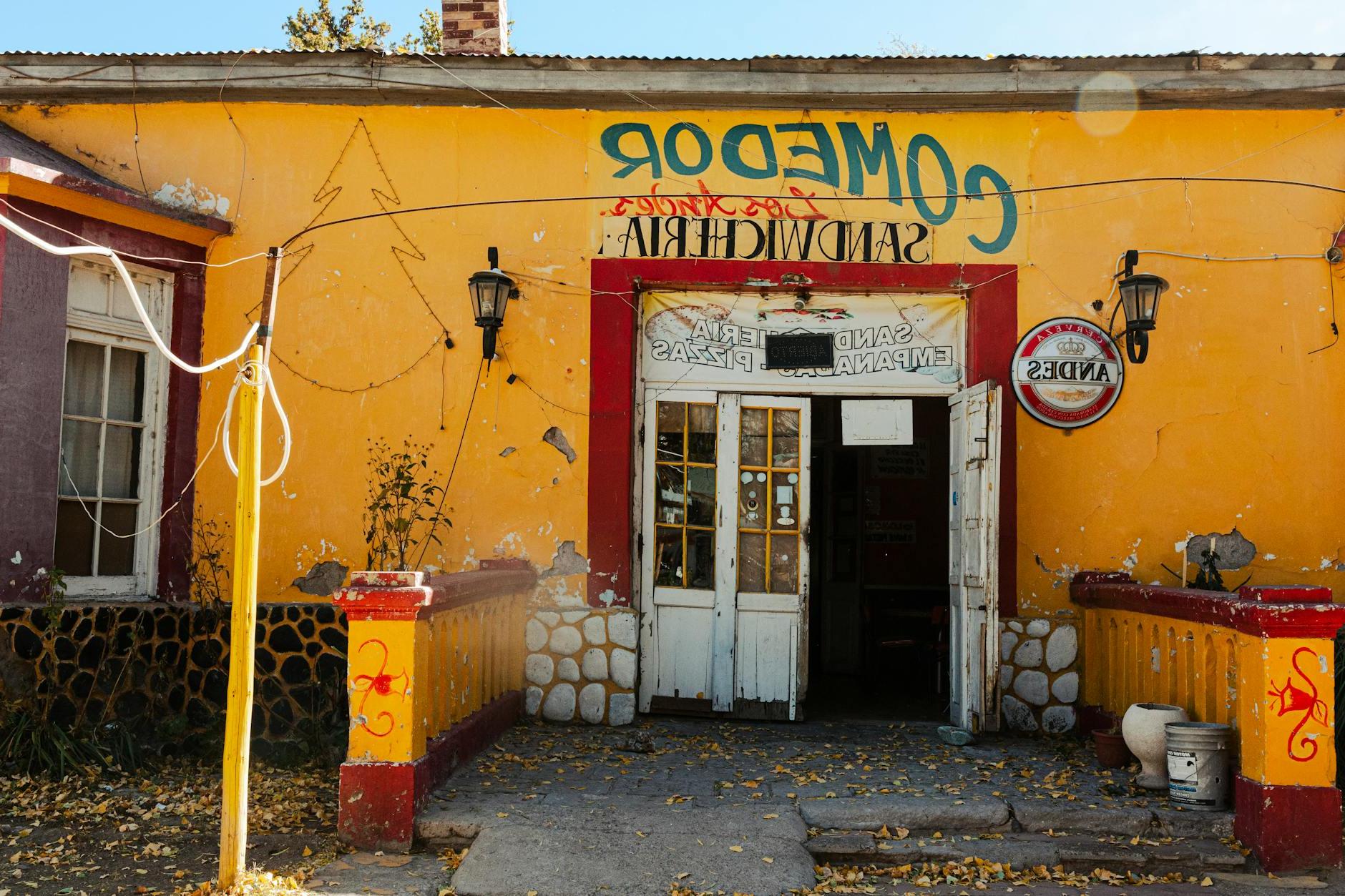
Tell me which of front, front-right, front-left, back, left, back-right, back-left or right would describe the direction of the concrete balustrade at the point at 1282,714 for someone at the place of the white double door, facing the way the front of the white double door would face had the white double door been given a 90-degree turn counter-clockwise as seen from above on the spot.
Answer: front-right

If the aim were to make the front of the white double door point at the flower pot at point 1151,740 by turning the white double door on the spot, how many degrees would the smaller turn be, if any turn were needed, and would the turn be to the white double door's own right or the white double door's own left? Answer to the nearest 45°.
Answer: approximately 45° to the white double door's own left

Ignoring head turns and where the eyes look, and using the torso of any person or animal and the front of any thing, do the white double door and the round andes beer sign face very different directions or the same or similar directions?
same or similar directions

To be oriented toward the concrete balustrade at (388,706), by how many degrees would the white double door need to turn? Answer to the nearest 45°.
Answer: approximately 45° to its right

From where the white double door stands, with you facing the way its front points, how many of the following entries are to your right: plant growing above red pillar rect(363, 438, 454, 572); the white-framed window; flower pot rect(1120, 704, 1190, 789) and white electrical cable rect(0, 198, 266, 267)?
3

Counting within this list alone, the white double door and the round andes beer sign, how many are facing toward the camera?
2

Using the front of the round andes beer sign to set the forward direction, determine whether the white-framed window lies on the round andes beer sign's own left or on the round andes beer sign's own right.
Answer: on the round andes beer sign's own right

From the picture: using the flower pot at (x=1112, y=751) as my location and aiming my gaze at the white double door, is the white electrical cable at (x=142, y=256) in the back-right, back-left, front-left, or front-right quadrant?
front-left

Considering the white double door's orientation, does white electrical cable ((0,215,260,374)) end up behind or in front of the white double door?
in front

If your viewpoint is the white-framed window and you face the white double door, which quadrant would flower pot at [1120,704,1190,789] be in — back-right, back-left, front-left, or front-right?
front-right

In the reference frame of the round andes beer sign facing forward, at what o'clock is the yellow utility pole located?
The yellow utility pole is roughly at 1 o'clock from the round andes beer sign.

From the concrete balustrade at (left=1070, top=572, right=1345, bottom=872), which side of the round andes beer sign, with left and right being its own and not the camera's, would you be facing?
front

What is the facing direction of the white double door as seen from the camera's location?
facing the viewer

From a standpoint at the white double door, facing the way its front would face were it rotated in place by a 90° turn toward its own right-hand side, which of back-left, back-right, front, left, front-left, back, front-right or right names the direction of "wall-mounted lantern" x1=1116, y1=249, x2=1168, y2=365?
back

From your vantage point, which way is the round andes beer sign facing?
toward the camera
